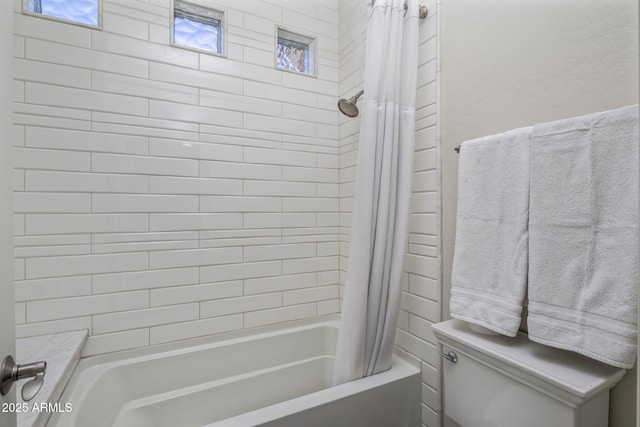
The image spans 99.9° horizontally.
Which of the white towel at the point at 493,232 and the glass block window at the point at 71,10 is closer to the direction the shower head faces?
the glass block window

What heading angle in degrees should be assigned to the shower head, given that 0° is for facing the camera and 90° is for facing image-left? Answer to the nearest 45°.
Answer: approximately 45°
